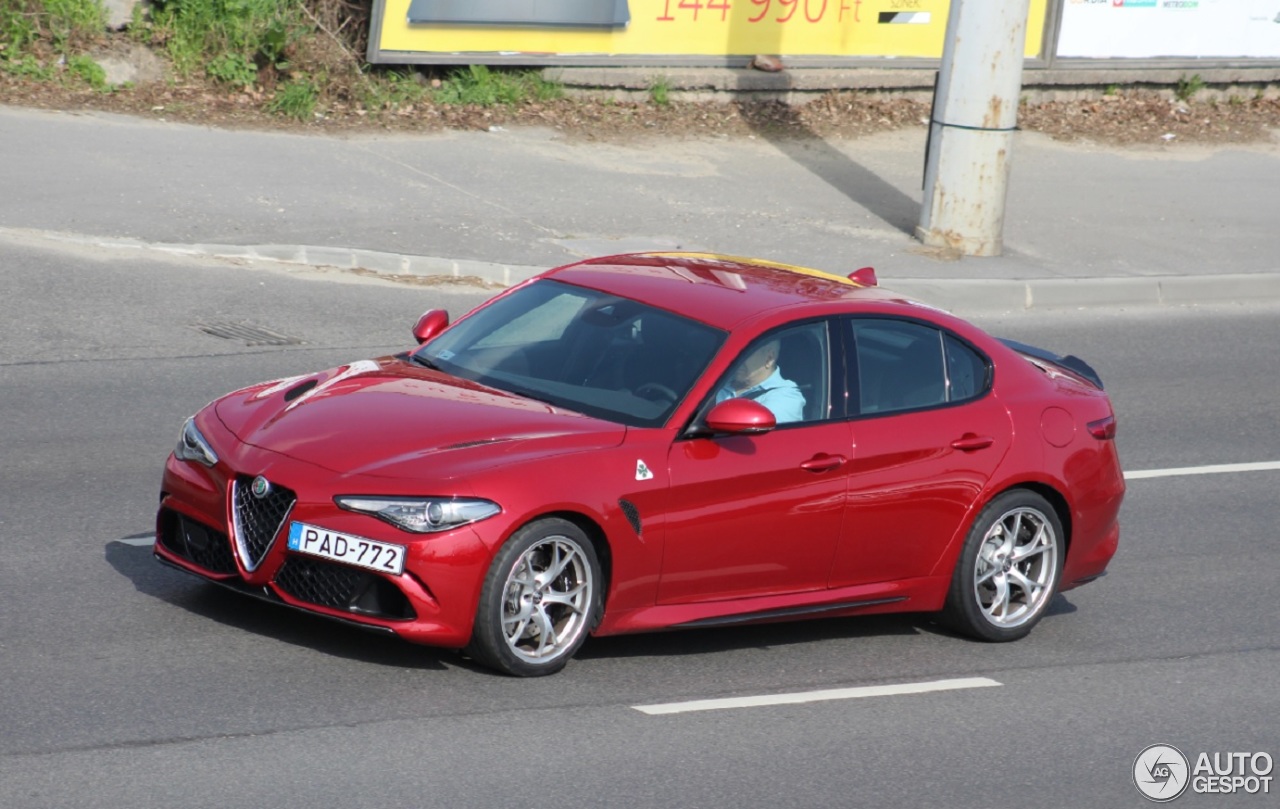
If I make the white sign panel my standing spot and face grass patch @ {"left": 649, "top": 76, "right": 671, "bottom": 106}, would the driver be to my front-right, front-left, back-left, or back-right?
front-left

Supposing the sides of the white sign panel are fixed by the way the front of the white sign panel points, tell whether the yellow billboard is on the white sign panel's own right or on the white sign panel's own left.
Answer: on the white sign panel's own right

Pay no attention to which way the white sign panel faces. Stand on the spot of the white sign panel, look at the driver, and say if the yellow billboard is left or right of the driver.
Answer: right

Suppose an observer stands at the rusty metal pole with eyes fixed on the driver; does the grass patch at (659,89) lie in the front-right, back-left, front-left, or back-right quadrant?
back-right

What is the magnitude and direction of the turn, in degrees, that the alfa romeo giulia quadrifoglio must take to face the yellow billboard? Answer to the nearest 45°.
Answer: approximately 135° to its right

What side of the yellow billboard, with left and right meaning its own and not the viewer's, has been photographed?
front

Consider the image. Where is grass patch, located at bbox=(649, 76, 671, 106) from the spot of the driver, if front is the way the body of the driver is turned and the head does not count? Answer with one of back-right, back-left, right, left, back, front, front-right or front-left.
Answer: back-right

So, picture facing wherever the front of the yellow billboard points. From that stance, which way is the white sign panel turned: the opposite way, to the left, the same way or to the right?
the same way

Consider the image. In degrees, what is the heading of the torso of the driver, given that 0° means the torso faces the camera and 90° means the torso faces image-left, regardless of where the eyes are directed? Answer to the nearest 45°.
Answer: approximately 45°

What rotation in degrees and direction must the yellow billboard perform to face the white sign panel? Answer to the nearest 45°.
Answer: approximately 135° to its left

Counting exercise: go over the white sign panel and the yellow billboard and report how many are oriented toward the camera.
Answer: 2

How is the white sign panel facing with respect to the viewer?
toward the camera
